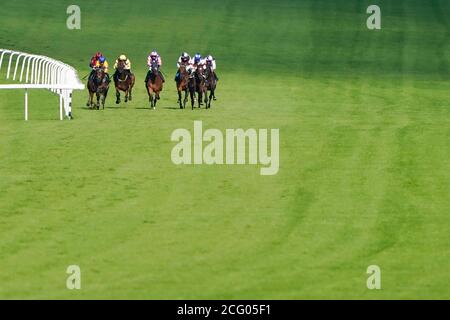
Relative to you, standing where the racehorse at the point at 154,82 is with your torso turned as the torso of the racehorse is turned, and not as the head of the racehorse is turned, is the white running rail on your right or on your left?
on your right

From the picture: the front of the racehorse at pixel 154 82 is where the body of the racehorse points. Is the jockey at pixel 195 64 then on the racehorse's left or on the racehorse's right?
on the racehorse's left

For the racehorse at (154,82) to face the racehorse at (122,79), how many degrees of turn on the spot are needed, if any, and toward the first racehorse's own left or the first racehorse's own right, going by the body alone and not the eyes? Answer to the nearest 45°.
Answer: approximately 135° to the first racehorse's own right

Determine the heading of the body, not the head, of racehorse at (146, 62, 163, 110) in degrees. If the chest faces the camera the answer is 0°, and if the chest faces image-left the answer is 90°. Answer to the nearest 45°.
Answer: approximately 0°
